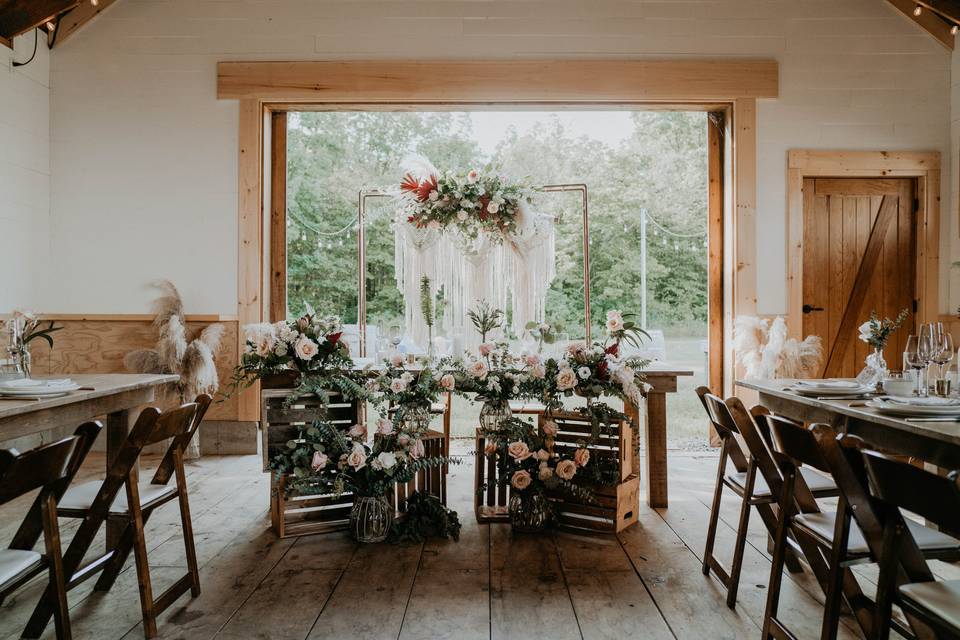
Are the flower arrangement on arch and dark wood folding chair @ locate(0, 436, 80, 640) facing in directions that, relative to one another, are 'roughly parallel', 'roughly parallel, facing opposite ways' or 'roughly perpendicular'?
roughly perpendicular

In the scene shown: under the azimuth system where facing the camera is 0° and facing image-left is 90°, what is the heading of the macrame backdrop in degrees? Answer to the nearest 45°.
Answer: approximately 0°

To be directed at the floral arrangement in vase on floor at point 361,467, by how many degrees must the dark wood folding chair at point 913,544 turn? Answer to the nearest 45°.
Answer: approximately 135° to its left

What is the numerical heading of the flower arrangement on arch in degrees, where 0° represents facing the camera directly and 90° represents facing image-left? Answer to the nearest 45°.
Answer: approximately 0°

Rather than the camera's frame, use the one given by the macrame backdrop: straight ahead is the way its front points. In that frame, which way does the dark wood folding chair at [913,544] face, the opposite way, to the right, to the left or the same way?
to the left

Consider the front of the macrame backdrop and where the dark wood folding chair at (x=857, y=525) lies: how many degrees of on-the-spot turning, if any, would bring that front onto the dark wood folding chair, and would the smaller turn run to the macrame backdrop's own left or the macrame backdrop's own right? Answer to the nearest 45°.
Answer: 0° — it already faces it

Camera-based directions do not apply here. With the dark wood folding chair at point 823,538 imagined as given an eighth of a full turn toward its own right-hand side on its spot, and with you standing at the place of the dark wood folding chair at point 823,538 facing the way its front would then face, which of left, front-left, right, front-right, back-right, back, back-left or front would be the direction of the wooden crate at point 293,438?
back

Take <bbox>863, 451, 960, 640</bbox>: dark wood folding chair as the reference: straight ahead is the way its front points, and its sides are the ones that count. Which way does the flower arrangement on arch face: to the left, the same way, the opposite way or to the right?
to the right

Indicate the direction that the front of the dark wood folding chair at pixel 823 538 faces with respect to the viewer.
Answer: facing away from the viewer and to the right of the viewer

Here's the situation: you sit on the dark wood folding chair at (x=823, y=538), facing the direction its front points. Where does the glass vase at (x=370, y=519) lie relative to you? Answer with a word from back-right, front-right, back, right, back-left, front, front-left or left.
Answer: back-left

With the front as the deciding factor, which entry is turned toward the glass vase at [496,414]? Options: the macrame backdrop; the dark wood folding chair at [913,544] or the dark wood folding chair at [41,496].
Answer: the macrame backdrop

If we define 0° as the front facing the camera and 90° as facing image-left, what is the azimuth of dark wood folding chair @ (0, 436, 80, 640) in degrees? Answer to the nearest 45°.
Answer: approximately 135°
